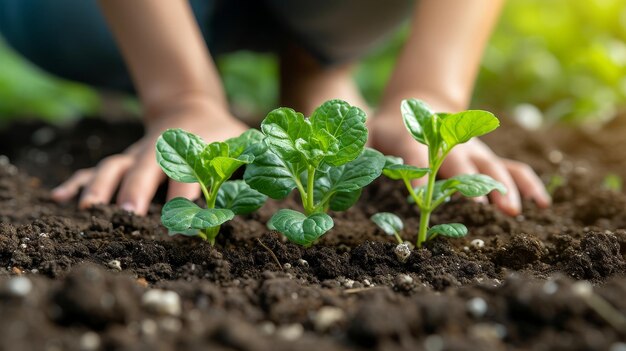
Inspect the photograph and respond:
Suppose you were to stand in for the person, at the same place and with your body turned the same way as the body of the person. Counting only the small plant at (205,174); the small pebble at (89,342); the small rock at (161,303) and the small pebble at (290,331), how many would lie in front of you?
4

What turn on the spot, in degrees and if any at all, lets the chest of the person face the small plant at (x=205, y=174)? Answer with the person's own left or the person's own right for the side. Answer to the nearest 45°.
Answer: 0° — they already face it

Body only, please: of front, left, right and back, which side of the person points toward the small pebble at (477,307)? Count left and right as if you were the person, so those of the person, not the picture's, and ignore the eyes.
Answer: front

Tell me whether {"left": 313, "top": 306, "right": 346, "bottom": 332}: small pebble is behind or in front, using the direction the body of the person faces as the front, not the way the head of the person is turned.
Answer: in front

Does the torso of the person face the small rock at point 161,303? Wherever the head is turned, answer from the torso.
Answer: yes

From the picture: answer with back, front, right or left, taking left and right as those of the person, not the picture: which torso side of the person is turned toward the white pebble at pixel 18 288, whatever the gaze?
front

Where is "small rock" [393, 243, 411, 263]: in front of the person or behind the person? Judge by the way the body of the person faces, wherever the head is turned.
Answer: in front

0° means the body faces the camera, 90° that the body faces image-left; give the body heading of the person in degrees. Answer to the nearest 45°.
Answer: approximately 0°

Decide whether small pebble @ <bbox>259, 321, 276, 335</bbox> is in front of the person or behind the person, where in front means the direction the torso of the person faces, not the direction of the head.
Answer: in front
